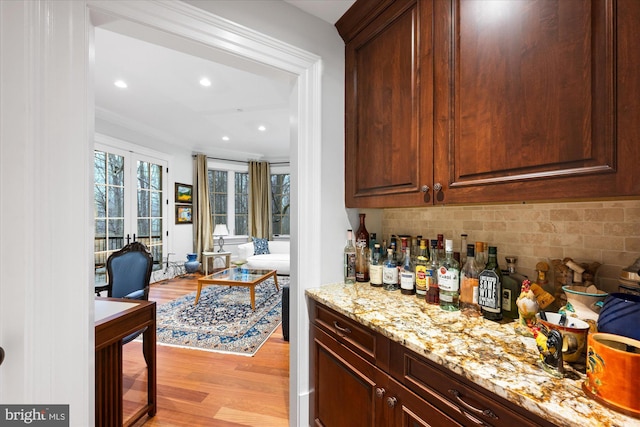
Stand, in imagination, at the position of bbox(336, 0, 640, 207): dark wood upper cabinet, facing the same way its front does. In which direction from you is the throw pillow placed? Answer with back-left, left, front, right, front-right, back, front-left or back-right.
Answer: right

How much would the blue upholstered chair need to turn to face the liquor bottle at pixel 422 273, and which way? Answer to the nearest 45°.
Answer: approximately 90° to its left

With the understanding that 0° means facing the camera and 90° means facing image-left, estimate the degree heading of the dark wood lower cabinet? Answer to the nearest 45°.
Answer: approximately 45°

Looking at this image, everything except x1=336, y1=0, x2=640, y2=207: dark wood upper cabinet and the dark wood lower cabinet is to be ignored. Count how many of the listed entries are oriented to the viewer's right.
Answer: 0

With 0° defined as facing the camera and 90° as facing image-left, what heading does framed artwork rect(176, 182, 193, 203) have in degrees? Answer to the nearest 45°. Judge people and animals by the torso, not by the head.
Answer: approximately 315°

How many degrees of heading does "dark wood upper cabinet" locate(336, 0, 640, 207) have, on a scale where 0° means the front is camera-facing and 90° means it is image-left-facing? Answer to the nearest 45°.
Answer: approximately 45°

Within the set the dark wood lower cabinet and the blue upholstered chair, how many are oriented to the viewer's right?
0

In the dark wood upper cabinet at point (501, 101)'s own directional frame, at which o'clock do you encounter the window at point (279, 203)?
The window is roughly at 3 o'clock from the dark wood upper cabinet.

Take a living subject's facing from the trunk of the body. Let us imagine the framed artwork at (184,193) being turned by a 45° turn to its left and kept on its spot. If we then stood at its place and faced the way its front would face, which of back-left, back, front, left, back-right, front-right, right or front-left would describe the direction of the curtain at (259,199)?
front

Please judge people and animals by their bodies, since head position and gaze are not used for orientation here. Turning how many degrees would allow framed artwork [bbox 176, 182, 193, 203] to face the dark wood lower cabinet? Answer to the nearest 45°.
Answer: approximately 45° to its right

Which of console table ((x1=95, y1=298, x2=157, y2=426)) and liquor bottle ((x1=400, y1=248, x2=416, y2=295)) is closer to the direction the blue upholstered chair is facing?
the console table

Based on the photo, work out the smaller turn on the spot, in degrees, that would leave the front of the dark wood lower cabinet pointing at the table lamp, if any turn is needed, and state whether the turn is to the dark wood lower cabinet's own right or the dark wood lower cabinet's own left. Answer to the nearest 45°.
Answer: approximately 90° to the dark wood lower cabinet's own right

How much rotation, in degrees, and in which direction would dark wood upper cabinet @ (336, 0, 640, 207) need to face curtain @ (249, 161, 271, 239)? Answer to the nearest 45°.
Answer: approximately 90° to its right

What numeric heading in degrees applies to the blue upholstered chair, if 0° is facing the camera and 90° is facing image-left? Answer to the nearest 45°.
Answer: approximately 45°

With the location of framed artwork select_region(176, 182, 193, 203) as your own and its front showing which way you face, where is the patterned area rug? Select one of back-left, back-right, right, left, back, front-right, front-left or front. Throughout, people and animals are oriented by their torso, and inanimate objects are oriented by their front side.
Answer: front-right

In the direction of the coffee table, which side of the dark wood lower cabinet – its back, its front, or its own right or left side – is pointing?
right
